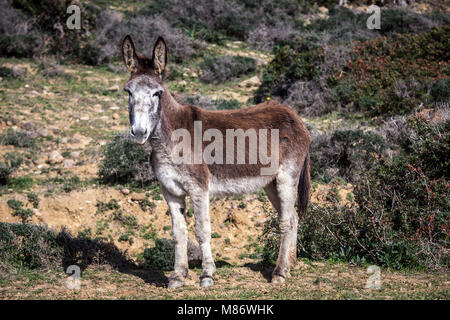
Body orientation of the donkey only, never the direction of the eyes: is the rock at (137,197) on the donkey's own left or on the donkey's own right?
on the donkey's own right

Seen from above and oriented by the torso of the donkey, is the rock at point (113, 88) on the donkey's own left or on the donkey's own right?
on the donkey's own right

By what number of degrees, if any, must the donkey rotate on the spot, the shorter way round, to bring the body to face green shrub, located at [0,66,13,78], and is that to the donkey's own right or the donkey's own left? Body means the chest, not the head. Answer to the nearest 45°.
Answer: approximately 90° to the donkey's own right

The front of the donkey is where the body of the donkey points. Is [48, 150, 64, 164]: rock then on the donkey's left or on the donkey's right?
on the donkey's right

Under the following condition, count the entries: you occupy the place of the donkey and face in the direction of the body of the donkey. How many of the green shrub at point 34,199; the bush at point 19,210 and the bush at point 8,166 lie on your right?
3

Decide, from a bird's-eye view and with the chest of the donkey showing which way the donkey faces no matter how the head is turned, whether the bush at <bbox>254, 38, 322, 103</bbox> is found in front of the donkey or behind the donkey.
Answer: behind

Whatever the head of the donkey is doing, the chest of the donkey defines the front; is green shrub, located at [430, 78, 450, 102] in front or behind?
behind

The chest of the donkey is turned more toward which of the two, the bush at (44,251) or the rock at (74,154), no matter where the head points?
the bush

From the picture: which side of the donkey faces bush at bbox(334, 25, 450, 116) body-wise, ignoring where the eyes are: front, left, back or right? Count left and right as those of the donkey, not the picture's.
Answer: back

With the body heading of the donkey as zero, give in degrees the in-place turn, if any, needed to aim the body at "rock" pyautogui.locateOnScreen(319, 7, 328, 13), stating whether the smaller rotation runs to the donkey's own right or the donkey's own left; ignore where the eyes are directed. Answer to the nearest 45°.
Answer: approximately 135° to the donkey's own right

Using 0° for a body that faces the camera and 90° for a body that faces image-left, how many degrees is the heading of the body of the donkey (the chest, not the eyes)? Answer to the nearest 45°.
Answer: approximately 45°

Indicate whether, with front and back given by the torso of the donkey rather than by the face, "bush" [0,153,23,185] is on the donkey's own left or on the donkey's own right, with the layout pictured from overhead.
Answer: on the donkey's own right

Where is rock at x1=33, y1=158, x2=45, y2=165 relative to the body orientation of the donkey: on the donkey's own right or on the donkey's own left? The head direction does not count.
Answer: on the donkey's own right
